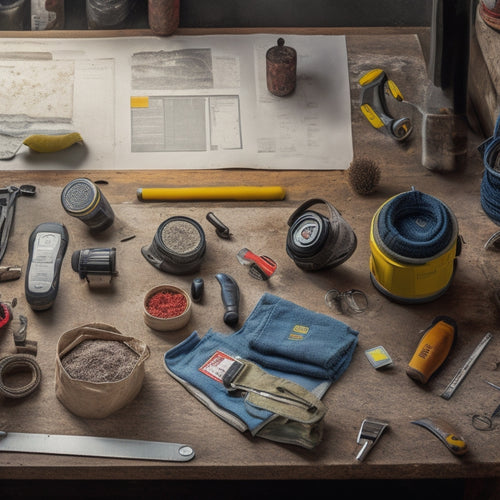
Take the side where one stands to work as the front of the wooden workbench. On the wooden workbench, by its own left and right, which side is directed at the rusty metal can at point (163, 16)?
back

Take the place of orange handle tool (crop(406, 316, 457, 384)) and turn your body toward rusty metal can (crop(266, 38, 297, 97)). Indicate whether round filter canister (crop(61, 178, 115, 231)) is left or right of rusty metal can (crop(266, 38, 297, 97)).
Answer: left

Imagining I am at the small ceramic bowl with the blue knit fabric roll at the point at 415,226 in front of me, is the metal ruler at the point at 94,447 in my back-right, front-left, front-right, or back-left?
back-right

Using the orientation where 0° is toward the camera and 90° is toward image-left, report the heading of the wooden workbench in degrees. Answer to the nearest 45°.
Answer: approximately 0°
